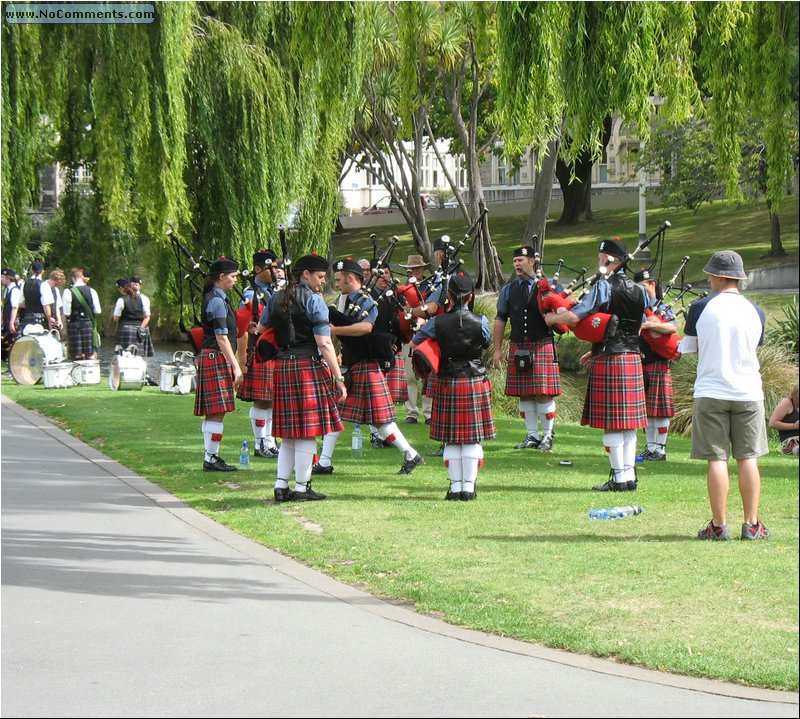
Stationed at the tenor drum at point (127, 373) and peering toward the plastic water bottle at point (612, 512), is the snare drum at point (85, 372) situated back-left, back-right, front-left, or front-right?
back-right

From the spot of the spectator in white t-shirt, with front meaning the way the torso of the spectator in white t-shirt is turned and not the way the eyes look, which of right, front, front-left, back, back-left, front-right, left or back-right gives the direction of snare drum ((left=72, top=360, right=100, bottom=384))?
front-left

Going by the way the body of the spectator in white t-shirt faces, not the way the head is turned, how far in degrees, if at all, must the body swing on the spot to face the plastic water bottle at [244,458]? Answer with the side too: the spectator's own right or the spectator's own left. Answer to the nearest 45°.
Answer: approximately 45° to the spectator's own left

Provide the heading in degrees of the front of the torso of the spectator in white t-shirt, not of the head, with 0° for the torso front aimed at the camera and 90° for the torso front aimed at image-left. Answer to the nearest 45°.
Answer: approximately 180°

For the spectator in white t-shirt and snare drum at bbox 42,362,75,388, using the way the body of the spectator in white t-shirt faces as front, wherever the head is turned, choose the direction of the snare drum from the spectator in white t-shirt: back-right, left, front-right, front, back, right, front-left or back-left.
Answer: front-left

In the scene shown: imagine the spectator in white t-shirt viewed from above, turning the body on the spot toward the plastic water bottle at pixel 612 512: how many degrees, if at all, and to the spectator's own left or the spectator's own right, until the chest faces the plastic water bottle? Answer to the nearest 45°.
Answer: approximately 45° to the spectator's own left

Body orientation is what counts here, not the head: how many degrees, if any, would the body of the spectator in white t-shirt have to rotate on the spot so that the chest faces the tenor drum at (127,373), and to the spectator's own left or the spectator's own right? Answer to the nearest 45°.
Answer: approximately 45° to the spectator's own left

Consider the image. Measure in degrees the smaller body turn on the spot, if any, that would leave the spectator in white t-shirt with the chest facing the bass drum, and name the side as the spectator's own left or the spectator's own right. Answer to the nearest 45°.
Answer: approximately 45° to the spectator's own left
